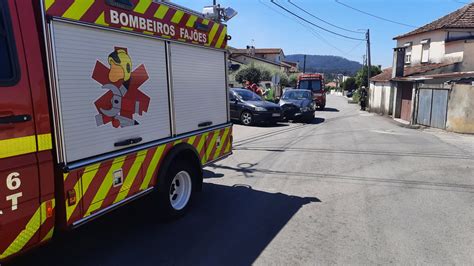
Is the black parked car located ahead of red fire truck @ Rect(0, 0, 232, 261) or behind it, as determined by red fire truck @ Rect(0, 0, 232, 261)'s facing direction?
behind

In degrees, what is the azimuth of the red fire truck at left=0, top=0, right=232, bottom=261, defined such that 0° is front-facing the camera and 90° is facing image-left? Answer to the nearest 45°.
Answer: approximately 45°

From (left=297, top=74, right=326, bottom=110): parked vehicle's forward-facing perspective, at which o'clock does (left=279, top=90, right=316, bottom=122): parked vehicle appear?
(left=279, top=90, right=316, bottom=122): parked vehicle is roughly at 12 o'clock from (left=297, top=74, right=326, bottom=110): parked vehicle.

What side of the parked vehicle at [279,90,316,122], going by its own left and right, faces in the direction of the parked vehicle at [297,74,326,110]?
back

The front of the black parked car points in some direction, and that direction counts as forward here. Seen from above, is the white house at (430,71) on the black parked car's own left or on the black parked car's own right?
on the black parked car's own left

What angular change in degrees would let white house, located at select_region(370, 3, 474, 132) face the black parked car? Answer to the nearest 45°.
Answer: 0° — it already faces it

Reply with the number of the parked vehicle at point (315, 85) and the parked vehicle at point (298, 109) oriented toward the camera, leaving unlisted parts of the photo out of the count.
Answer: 2
